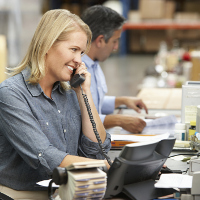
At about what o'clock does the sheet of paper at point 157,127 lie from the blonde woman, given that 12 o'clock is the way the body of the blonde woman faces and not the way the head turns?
The sheet of paper is roughly at 9 o'clock from the blonde woman.

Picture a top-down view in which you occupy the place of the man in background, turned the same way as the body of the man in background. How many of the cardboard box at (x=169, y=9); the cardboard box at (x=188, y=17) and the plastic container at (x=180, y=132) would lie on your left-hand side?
2

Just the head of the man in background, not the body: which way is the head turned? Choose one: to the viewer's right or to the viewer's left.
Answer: to the viewer's right

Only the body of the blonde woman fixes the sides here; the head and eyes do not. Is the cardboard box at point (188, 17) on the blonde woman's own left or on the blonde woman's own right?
on the blonde woman's own left

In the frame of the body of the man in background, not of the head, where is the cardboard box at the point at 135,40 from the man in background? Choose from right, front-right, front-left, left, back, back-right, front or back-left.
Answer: left

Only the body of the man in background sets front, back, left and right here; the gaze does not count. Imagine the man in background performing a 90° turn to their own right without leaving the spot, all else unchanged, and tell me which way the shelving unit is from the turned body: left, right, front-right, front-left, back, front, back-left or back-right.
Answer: back

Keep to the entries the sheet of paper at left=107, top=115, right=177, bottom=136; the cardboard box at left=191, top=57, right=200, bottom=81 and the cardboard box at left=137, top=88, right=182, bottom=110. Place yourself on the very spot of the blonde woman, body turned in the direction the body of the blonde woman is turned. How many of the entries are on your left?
3

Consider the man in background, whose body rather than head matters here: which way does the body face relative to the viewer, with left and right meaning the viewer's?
facing to the right of the viewer

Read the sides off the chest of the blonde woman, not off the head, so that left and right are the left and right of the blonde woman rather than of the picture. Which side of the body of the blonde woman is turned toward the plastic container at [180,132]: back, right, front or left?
left

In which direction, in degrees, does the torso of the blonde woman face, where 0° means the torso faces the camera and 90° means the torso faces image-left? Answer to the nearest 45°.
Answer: approximately 315°

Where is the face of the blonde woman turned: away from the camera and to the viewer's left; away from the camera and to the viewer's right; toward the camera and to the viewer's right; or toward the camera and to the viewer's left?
toward the camera and to the viewer's right

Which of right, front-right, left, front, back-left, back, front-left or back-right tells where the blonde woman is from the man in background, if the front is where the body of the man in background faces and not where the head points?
right

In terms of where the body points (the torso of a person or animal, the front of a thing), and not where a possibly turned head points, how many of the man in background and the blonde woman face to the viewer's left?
0

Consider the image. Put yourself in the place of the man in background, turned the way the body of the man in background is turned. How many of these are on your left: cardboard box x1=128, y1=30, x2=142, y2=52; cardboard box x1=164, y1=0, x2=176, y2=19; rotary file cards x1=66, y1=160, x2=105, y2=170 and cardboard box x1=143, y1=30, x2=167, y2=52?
3

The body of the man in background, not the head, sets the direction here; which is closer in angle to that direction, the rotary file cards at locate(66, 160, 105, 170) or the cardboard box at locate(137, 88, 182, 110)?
the cardboard box
